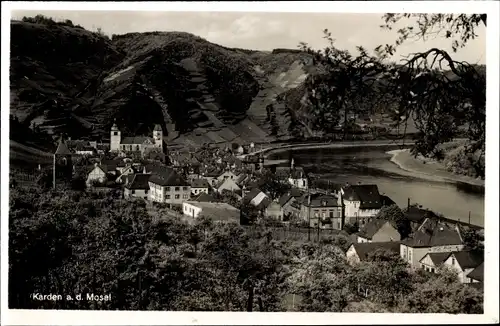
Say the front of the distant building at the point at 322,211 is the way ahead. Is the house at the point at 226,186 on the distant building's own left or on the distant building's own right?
on the distant building's own right

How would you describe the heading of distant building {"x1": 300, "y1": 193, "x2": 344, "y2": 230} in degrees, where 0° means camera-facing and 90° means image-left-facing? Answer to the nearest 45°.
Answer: approximately 0°

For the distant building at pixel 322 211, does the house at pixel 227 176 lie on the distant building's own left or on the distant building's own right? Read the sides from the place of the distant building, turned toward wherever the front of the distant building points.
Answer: on the distant building's own right

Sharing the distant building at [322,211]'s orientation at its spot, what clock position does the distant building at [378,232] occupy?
the distant building at [378,232] is roughly at 9 o'clock from the distant building at [322,211].
